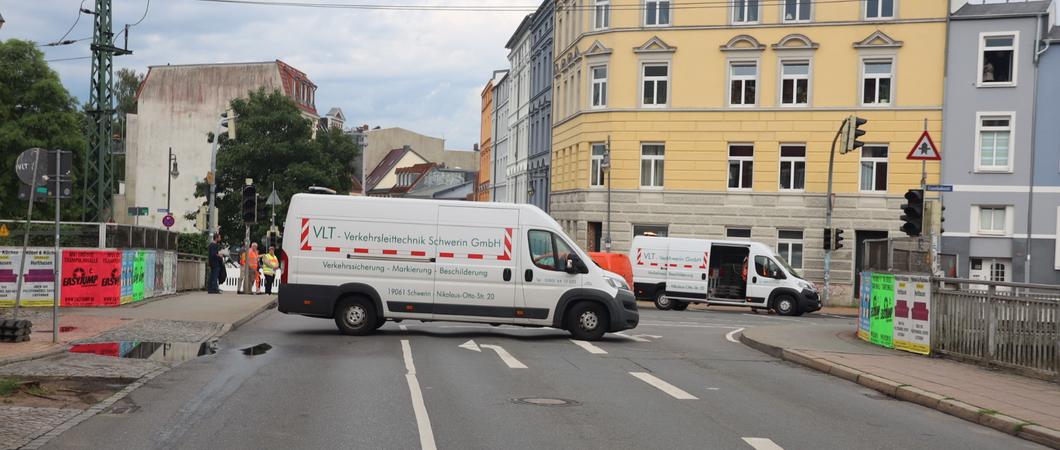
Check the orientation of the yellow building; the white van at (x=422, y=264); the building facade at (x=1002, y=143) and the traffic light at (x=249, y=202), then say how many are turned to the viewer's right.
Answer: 1

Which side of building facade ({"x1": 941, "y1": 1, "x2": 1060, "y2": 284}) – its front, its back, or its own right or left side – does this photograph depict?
front

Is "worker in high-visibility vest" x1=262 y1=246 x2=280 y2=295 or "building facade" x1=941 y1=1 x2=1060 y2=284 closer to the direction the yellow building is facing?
the worker in high-visibility vest

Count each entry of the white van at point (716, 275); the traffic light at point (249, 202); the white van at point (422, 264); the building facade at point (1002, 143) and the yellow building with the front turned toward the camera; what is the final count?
3

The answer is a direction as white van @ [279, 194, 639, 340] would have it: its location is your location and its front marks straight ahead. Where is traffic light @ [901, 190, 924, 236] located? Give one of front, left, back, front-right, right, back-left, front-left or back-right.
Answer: front

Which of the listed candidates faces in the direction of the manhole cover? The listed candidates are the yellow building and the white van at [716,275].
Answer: the yellow building

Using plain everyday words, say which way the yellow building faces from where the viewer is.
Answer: facing the viewer

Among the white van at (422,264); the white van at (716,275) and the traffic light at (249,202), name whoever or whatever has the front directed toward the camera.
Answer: the traffic light

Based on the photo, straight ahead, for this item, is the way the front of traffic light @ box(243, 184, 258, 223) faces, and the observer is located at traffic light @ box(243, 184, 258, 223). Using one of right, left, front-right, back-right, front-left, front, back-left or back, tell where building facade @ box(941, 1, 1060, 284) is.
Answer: left

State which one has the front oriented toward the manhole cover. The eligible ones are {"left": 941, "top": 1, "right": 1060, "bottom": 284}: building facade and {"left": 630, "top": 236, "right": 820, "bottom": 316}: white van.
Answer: the building facade

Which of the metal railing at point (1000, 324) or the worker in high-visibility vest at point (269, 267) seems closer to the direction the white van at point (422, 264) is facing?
the metal railing

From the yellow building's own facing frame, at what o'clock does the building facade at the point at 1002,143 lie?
The building facade is roughly at 9 o'clock from the yellow building.

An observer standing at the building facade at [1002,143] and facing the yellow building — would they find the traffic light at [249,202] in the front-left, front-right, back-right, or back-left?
front-left

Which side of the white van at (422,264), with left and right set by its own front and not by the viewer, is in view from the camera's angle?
right

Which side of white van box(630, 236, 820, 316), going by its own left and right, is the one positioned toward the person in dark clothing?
back

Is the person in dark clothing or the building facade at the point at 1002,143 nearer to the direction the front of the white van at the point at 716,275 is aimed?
the building facade

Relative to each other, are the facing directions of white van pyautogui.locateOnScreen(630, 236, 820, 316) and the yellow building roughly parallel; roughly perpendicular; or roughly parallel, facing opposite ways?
roughly perpendicular

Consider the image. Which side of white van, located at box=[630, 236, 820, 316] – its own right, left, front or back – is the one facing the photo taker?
right

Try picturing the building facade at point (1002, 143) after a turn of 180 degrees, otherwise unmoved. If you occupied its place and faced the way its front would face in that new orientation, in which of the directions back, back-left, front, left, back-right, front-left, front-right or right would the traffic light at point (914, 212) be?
back

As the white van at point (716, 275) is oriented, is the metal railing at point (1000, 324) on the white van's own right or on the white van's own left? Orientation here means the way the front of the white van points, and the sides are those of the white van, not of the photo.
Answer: on the white van's own right
